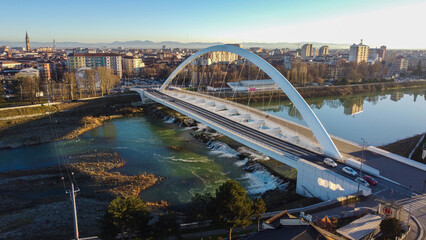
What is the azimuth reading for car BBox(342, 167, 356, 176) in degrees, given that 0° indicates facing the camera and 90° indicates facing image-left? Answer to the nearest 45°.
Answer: approximately 315°

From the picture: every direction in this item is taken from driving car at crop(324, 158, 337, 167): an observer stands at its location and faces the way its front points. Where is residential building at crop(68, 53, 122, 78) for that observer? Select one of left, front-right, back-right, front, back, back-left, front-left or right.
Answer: back

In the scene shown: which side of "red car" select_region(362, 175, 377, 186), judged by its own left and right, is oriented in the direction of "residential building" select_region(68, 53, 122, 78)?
back

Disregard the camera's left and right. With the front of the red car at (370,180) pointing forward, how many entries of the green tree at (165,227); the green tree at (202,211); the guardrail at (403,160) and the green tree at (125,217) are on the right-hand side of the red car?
3

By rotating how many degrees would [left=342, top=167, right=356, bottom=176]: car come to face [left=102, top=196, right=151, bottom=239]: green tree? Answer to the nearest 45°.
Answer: approximately 90° to its right
